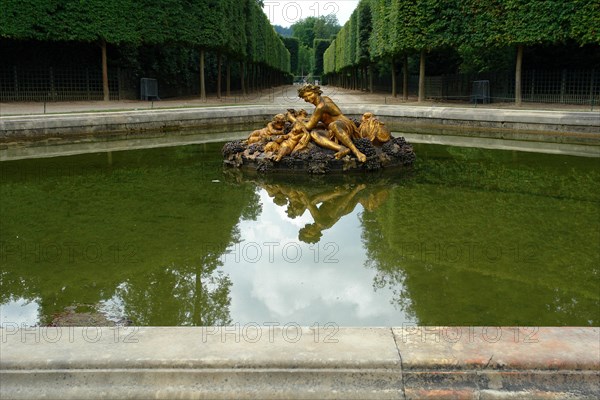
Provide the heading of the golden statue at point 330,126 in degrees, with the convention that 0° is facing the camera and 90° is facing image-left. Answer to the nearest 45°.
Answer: approximately 45°

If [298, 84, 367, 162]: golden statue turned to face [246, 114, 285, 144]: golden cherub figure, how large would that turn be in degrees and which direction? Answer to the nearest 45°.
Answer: approximately 90° to its right

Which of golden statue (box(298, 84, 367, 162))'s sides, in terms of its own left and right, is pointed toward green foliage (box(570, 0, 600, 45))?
back

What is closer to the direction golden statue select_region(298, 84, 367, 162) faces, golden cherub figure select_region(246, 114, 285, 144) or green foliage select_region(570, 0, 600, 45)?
the golden cherub figure

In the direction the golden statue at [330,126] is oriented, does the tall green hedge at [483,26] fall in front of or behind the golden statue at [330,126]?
behind

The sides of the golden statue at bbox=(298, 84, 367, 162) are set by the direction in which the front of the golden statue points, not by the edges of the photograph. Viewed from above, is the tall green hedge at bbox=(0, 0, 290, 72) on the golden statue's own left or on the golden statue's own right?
on the golden statue's own right
